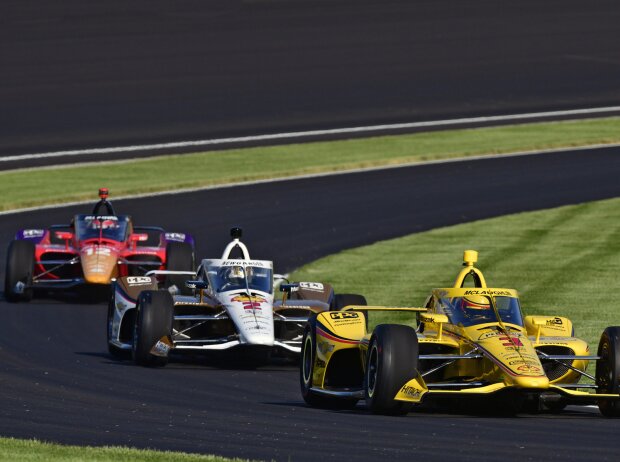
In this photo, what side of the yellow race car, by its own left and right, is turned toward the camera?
front

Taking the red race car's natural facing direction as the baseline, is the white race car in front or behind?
in front

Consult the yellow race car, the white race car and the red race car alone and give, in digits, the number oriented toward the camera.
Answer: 3

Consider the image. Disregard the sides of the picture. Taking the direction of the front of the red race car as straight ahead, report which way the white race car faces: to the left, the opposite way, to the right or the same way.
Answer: the same way

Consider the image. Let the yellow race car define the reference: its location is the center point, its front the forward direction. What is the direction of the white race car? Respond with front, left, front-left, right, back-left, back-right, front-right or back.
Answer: back-right

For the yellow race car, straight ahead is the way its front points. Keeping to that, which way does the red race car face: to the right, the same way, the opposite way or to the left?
the same way

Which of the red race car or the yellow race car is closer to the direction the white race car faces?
the yellow race car

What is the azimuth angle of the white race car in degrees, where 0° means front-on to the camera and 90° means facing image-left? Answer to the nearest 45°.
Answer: approximately 0°

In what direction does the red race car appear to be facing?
toward the camera

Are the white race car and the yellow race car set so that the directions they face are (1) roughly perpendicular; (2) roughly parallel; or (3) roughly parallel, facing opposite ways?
roughly parallel
